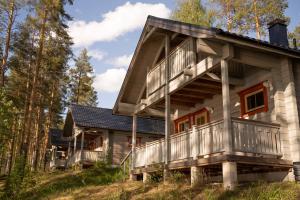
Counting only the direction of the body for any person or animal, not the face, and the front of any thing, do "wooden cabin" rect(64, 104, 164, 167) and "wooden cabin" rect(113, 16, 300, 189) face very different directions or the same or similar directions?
same or similar directions

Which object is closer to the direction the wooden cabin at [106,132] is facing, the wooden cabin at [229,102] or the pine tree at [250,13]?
the wooden cabin

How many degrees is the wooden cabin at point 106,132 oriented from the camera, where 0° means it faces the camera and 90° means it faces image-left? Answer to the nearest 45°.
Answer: approximately 45°

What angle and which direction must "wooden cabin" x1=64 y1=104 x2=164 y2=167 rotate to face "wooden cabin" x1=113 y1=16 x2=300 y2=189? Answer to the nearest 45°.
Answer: approximately 45° to its left

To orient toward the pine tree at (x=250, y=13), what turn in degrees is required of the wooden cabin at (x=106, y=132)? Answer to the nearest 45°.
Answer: approximately 180°

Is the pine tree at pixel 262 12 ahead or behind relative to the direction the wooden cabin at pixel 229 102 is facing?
behind

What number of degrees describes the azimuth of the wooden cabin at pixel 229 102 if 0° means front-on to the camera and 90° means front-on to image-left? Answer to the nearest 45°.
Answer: approximately 45°

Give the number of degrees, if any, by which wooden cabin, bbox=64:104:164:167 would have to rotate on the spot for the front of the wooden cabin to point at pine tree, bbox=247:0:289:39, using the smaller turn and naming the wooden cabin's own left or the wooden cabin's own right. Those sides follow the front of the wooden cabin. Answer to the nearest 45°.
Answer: approximately 90° to the wooden cabin's own left

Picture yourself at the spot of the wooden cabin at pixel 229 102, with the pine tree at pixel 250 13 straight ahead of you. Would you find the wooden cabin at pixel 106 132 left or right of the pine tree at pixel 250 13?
left

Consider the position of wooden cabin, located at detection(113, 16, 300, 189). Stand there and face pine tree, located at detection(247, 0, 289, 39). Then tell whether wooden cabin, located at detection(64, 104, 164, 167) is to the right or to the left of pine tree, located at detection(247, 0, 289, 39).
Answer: left

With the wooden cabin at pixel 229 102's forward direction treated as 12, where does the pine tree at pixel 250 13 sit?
The pine tree is roughly at 5 o'clock from the wooden cabin.

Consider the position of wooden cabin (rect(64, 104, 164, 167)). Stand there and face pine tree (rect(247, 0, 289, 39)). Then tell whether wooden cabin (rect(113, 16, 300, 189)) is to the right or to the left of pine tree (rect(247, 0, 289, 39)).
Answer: right

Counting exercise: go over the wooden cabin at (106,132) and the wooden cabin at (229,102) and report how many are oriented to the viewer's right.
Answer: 0
